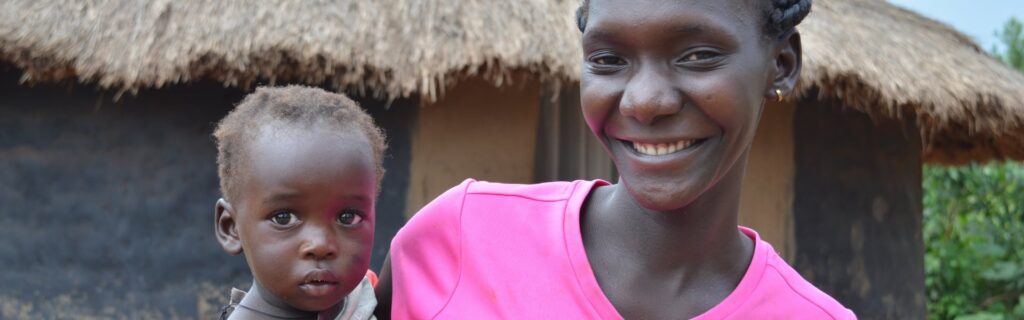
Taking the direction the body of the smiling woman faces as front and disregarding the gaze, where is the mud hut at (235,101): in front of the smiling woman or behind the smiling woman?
behind

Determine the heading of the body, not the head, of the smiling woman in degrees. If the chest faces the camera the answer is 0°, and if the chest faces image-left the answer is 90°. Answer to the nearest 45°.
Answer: approximately 0°
